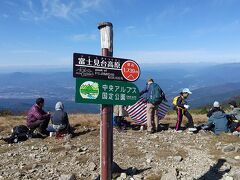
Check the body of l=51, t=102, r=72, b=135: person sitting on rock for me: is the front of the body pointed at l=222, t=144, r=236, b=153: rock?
no

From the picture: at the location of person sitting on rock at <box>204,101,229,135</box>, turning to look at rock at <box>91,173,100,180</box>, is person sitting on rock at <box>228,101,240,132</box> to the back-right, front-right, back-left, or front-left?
back-left

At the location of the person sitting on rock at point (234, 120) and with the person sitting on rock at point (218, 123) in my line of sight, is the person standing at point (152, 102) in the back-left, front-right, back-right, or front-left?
front-right

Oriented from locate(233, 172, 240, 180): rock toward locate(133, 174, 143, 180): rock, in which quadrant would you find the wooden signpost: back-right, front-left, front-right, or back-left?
front-left

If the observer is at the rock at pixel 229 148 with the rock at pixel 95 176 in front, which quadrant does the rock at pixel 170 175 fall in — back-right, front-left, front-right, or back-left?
front-left

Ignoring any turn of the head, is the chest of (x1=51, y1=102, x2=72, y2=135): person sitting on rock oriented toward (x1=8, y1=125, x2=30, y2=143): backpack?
no

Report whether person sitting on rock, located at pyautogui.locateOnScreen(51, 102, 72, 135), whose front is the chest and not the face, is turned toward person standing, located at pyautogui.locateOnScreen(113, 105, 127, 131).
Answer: no
